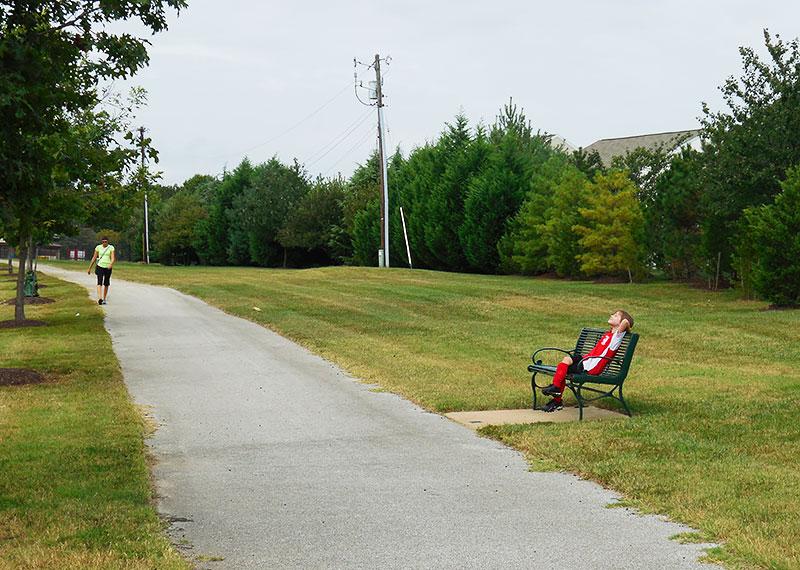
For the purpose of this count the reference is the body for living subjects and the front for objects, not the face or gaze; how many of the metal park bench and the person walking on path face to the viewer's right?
0

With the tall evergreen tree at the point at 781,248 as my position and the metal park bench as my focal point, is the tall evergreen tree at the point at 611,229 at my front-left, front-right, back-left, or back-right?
back-right

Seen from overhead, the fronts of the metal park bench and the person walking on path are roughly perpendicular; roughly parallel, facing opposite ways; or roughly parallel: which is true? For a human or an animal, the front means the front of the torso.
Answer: roughly perpendicular

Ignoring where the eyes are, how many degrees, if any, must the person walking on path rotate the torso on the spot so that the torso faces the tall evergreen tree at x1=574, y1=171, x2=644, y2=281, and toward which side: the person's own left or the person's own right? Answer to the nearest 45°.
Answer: approximately 90° to the person's own left

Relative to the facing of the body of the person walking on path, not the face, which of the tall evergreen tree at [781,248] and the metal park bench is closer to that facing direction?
the metal park bench

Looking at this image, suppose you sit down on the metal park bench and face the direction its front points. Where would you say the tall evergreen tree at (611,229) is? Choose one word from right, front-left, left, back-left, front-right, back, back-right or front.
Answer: back-right

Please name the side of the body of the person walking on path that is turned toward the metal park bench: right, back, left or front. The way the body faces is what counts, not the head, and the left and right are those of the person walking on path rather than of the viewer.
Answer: front

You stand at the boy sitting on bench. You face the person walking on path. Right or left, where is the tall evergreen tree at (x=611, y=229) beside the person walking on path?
right

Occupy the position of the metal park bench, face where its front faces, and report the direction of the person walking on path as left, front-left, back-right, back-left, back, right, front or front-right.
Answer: right
